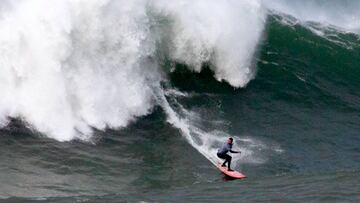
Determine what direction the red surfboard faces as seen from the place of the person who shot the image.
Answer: facing the viewer and to the right of the viewer
